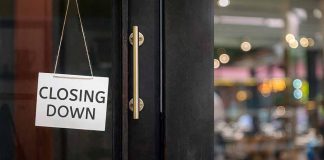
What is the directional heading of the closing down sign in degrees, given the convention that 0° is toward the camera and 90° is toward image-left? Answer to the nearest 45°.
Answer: approximately 0°

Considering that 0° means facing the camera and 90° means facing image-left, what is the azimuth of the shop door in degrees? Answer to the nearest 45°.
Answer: approximately 0°
